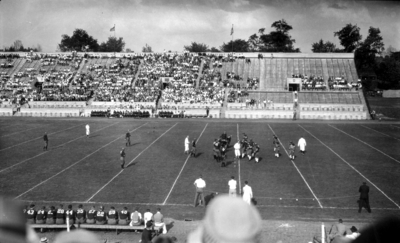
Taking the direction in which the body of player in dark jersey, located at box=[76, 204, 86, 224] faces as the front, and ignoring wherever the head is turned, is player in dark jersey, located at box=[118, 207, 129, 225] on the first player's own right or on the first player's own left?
on the first player's own right

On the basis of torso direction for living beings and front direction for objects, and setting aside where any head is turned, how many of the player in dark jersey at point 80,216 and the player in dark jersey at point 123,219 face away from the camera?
2

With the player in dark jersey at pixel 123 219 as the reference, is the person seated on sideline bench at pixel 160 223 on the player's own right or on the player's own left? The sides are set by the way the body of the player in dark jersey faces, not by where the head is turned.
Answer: on the player's own right

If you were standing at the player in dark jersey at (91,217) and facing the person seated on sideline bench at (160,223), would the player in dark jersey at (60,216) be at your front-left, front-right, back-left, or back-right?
back-right

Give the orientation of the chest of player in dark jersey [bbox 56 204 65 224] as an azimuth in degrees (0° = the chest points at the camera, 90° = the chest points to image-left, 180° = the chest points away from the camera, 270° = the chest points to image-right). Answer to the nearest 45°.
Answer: approximately 180°

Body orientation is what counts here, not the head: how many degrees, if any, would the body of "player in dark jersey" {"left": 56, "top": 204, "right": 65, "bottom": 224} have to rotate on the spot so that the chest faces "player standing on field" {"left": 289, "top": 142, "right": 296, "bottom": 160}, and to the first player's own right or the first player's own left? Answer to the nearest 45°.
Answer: approximately 45° to the first player's own right

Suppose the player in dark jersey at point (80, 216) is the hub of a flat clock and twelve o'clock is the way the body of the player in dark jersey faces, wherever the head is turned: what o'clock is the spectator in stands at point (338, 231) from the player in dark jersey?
The spectator in stands is roughly at 4 o'clock from the player in dark jersey.

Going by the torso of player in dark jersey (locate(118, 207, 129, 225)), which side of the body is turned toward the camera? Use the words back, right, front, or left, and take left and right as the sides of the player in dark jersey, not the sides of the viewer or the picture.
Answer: back

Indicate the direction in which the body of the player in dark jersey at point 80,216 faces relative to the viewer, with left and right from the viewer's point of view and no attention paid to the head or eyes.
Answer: facing away from the viewer

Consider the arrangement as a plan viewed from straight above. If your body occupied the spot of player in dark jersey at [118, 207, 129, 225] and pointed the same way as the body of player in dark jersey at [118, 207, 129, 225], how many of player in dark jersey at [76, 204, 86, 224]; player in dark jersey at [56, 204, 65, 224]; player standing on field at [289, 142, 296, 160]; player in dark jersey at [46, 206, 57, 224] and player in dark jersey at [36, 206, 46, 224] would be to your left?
4
